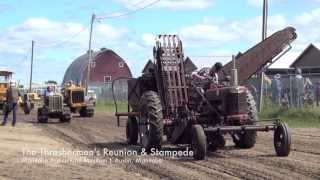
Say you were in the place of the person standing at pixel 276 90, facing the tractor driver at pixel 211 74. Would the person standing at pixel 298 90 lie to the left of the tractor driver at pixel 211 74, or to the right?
left

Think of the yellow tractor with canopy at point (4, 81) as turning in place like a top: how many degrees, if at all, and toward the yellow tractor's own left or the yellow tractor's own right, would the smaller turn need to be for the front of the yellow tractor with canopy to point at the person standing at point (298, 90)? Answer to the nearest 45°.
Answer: approximately 45° to the yellow tractor's own left

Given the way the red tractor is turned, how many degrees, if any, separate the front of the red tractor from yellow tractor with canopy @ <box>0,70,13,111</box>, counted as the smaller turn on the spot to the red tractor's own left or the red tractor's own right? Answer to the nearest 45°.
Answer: approximately 180°

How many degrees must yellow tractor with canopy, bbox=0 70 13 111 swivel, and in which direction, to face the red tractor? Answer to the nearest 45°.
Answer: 0° — it already faces it

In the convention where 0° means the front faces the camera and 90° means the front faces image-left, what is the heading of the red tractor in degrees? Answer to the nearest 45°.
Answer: approximately 315°

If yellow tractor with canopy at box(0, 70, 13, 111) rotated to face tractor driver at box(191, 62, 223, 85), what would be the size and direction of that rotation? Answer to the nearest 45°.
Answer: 0° — it already faces them

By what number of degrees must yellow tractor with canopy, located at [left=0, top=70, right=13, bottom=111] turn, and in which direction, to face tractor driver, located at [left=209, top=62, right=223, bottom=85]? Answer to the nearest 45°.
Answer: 0° — it already faces them

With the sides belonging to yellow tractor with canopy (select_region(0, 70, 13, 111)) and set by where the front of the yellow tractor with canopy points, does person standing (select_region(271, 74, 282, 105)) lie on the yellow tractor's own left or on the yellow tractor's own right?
on the yellow tractor's own left

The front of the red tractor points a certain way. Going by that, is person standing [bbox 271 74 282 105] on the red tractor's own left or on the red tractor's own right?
on the red tractor's own left

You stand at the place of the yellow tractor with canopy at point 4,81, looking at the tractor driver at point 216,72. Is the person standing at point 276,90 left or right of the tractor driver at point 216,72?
left
